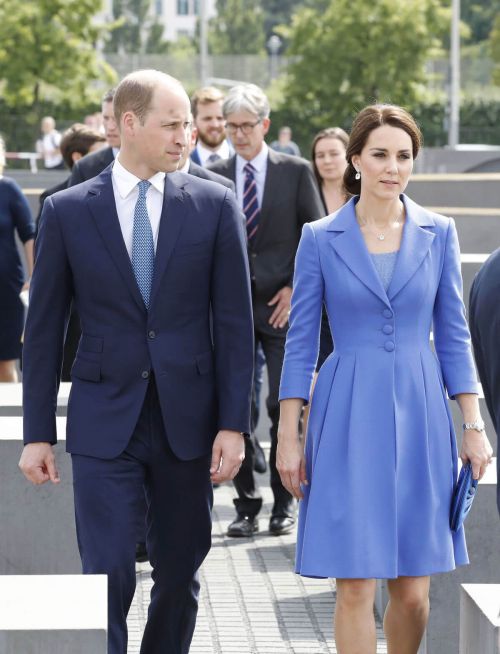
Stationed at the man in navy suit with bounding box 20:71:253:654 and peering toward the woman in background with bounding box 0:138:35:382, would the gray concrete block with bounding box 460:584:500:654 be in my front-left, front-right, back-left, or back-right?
back-right

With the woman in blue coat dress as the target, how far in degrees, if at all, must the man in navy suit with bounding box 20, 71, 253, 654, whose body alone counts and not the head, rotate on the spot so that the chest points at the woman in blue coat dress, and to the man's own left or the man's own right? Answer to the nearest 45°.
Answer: approximately 90° to the man's own left

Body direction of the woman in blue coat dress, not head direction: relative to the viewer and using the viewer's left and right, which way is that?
facing the viewer

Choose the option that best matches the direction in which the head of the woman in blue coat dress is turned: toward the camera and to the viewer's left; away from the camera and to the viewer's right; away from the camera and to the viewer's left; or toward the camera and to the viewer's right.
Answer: toward the camera and to the viewer's right

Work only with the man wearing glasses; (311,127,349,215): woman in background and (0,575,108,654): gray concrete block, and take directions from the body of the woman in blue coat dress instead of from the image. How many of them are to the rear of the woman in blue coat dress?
2

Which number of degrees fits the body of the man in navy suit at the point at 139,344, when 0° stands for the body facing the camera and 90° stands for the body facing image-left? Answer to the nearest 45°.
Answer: approximately 0°

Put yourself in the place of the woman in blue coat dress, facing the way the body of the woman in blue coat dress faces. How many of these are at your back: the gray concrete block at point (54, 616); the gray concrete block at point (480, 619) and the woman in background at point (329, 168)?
1

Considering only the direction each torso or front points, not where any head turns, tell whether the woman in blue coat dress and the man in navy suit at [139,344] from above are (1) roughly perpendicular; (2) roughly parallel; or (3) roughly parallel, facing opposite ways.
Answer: roughly parallel

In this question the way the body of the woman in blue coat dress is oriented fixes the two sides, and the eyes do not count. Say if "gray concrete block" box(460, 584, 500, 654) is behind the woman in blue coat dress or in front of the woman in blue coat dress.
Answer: in front

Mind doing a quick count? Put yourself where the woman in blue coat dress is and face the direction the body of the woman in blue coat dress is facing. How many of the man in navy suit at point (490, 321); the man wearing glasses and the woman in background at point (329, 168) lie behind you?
2

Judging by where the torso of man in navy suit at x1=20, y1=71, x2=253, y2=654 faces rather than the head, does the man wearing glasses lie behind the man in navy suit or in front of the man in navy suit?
behind

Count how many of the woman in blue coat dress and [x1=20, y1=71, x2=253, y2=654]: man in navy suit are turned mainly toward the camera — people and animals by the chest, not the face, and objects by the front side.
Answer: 2
